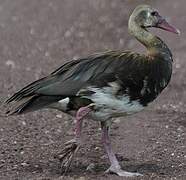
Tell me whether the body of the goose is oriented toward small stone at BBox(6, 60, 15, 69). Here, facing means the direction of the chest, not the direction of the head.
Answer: no

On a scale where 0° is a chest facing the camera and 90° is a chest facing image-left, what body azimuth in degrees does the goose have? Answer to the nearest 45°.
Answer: approximately 270°
